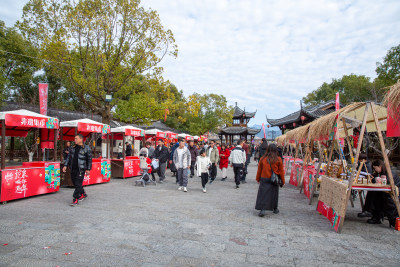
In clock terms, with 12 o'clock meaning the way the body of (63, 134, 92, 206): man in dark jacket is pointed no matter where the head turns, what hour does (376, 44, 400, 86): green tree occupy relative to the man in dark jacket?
The green tree is roughly at 7 o'clock from the man in dark jacket.

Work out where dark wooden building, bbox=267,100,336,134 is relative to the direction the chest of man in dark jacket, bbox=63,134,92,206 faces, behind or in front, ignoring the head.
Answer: behind

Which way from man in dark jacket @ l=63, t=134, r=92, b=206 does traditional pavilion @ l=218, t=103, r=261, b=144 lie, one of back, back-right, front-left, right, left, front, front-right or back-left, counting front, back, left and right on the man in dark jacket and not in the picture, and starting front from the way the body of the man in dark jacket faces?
back

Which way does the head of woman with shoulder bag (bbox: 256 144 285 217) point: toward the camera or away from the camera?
away from the camera

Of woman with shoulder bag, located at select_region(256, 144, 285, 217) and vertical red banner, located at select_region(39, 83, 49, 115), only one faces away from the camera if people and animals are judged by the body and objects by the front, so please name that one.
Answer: the woman with shoulder bag

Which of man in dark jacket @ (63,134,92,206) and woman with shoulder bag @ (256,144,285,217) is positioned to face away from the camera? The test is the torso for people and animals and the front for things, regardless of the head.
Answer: the woman with shoulder bag

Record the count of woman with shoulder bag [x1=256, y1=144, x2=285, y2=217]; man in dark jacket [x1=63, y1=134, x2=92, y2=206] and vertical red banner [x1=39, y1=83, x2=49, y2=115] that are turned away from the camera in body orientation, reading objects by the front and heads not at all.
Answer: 1

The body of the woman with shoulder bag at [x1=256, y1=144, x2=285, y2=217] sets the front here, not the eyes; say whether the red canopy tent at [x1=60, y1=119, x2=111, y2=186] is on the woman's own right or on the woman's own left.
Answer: on the woman's own left

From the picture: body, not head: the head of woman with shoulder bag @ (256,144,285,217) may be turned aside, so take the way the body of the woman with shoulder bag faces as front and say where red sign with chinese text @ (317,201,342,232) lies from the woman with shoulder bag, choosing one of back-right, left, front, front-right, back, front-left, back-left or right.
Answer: right

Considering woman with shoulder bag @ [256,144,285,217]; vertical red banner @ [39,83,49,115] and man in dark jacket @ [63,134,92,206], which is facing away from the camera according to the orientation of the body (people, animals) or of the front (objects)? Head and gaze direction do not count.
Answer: the woman with shoulder bag

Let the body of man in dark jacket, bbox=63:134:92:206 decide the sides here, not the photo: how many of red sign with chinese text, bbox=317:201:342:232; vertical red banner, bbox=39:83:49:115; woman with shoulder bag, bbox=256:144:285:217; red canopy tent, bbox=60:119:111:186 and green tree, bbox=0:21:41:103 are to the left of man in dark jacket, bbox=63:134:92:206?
2

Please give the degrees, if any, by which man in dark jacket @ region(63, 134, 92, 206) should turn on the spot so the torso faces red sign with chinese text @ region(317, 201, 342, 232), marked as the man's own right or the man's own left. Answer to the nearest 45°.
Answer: approximately 90° to the man's own left

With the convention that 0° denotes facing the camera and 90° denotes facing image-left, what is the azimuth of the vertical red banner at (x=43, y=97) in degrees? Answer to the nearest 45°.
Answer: approximately 0°

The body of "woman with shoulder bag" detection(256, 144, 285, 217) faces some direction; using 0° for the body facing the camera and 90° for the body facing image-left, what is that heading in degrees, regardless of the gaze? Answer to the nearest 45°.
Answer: approximately 180°
